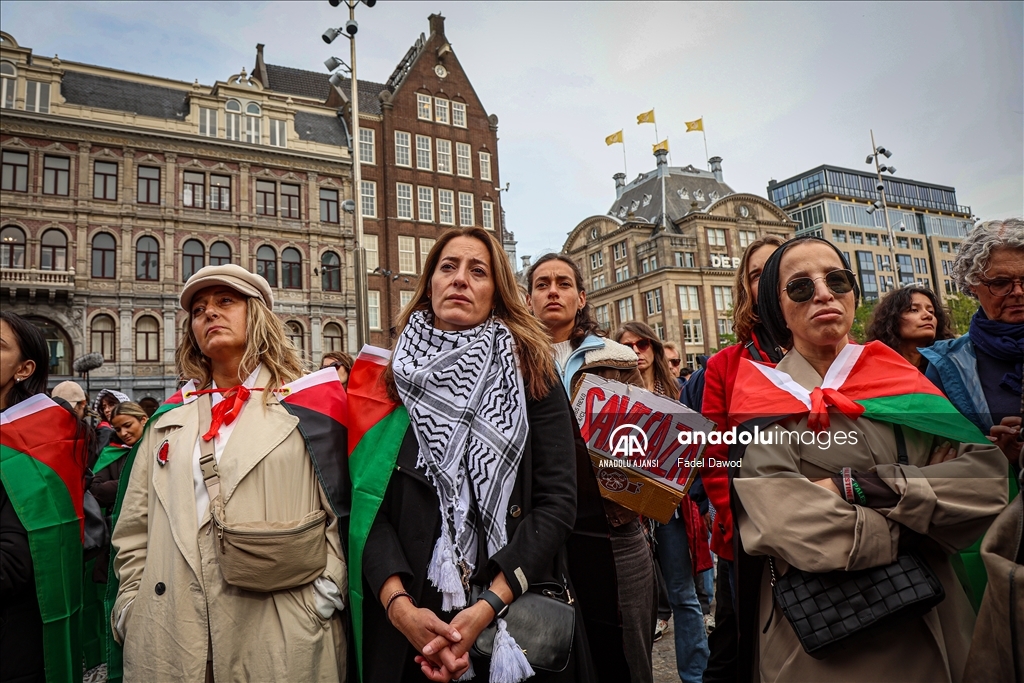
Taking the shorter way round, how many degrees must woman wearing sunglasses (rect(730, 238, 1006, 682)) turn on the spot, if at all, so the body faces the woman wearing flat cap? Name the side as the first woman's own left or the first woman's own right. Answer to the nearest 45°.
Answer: approximately 90° to the first woman's own right

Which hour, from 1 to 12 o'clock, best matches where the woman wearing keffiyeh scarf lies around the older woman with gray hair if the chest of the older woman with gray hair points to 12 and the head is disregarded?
The woman wearing keffiyeh scarf is roughly at 3 o'clock from the older woman with gray hair.

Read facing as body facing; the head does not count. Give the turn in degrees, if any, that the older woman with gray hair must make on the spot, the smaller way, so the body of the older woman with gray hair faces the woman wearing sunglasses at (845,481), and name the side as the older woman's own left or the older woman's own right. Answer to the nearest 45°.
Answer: approximately 45° to the older woman's own right

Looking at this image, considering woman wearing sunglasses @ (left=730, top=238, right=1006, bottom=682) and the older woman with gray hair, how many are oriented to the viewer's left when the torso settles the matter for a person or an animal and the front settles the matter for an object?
0

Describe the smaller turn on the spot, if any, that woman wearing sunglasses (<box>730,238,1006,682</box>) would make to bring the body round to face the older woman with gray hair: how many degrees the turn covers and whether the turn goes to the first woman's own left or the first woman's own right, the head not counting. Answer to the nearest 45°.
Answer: approximately 135° to the first woman's own left

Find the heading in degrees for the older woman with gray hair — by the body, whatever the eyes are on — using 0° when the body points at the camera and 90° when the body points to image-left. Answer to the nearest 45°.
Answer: approximately 315°

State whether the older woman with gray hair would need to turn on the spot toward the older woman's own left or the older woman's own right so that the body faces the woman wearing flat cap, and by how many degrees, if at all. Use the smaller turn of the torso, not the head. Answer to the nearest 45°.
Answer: approximately 90° to the older woman's own right

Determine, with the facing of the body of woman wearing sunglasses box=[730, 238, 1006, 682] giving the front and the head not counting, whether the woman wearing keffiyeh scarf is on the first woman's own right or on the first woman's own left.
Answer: on the first woman's own right
